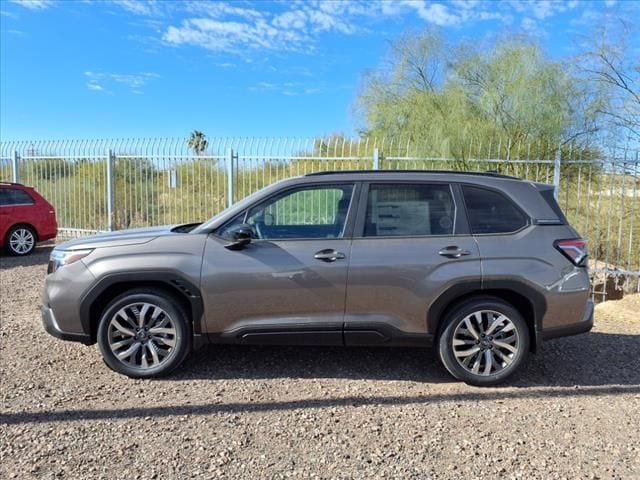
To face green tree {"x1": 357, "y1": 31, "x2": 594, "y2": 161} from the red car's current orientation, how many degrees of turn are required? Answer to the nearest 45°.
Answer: approximately 180°

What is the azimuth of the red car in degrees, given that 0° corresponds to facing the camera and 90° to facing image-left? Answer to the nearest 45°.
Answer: approximately 90°
